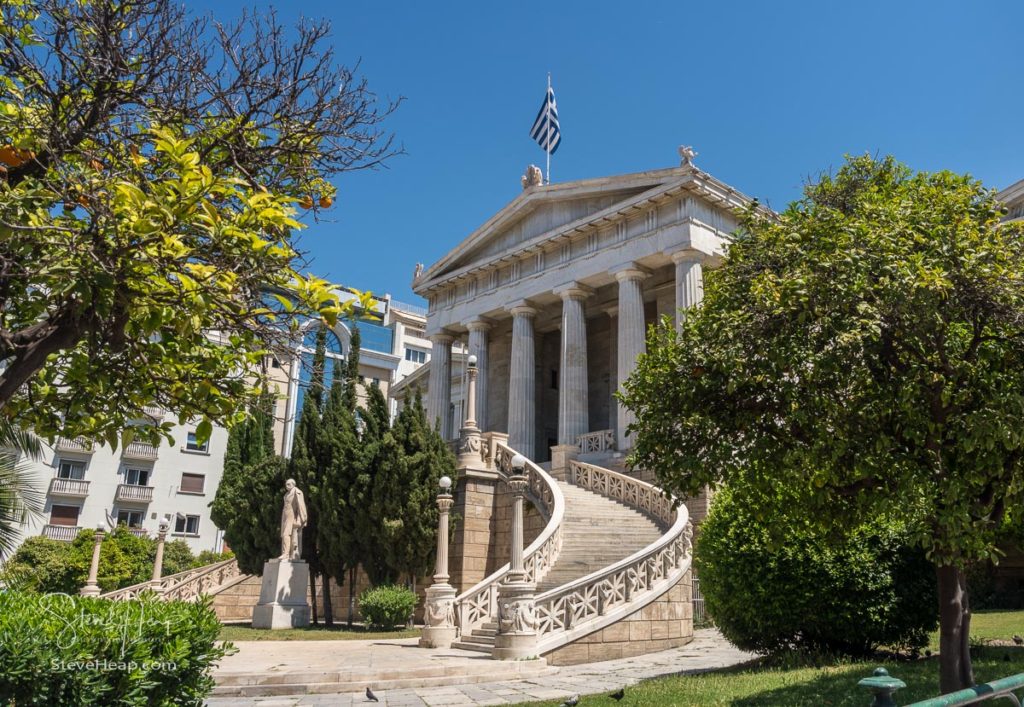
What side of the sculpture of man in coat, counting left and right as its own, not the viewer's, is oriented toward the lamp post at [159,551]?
right

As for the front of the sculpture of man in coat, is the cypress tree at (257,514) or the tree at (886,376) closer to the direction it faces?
the tree

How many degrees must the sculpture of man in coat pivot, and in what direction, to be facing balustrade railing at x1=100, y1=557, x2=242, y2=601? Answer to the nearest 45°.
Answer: approximately 135° to its right

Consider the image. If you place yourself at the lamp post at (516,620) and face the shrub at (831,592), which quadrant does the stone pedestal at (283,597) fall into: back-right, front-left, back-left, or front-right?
back-left

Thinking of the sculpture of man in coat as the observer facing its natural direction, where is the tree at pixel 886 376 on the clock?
The tree is roughly at 10 o'clock from the sculpture of man in coat.

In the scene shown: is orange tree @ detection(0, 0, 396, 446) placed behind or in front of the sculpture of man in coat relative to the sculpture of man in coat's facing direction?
in front

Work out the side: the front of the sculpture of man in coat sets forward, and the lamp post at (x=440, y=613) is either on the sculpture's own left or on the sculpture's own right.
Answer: on the sculpture's own left

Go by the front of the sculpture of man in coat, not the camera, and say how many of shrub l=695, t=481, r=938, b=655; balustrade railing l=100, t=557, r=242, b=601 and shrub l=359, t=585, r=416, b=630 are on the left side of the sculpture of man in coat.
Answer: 2

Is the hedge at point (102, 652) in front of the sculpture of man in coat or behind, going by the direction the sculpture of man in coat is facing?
in front

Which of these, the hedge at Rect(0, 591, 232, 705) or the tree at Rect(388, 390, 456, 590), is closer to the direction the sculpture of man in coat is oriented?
the hedge

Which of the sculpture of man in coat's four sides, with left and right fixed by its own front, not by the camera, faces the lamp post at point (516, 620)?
left

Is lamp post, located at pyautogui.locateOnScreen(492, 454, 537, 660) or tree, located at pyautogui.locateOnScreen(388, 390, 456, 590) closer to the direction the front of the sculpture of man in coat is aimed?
the lamp post

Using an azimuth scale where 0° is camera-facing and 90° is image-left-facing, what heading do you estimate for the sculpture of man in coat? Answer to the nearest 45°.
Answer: approximately 45°

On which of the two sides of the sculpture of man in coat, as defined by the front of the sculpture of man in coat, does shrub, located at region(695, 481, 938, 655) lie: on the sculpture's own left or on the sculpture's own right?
on the sculpture's own left
